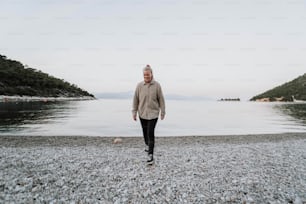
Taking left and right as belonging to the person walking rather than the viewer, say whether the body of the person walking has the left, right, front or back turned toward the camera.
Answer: front
